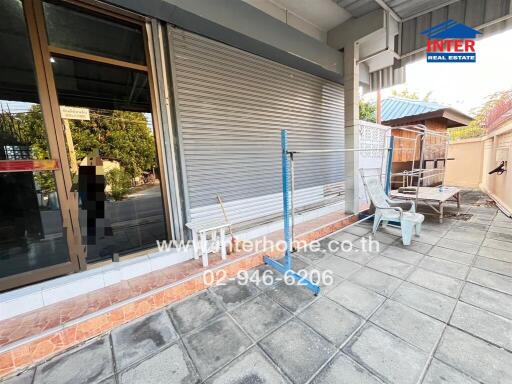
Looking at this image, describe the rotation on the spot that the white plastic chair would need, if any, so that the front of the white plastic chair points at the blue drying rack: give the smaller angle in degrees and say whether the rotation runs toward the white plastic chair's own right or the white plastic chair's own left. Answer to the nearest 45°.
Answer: approximately 90° to the white plastic chair's own right

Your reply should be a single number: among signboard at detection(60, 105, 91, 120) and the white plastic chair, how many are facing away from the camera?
0

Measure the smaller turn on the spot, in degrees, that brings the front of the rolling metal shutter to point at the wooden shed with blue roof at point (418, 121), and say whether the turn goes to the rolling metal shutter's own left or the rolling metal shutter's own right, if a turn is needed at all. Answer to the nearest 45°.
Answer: approximately 90° to the rolling metal shutter's own left

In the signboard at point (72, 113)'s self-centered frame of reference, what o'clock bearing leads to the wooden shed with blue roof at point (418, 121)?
The wooden shed with blue roof is roughly at 9 o'clock from the signboard.

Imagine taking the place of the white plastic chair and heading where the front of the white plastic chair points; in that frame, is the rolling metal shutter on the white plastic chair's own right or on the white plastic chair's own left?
on the white plastic chair's own right

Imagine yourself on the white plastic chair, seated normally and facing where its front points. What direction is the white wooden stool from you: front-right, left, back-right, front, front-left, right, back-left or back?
right

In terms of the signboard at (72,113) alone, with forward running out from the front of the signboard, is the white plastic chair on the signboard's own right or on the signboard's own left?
on the signboard's own left

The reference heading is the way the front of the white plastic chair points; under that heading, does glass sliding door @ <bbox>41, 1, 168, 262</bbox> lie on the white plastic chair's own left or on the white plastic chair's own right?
on the white plastic chair's own right

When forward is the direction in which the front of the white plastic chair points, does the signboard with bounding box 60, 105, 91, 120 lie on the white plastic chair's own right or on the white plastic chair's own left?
on the white plastic chair's own right

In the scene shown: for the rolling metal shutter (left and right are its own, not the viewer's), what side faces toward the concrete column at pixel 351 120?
left

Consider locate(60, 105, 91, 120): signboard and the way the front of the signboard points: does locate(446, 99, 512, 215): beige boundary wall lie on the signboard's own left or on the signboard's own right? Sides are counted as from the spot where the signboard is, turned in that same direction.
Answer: on the signboard's own left

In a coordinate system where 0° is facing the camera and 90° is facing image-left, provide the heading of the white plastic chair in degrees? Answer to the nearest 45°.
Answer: approximately 315°
